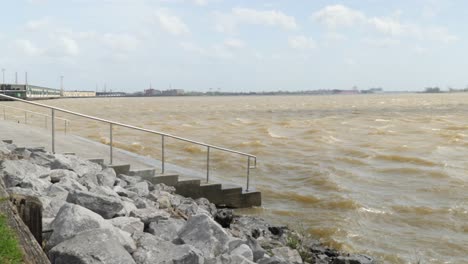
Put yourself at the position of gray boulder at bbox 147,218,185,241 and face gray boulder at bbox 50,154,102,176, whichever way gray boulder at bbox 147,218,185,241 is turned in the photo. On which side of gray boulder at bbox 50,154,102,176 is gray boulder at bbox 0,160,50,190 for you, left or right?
left

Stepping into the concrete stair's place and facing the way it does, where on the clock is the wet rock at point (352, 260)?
The wet rock is roughly at 2 o'clock from the concrete stair.

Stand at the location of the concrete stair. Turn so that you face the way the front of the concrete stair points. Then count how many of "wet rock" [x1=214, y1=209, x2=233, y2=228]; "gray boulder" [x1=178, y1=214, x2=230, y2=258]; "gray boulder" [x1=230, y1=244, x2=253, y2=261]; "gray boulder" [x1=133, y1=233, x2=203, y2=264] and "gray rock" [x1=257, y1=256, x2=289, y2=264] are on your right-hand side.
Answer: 5

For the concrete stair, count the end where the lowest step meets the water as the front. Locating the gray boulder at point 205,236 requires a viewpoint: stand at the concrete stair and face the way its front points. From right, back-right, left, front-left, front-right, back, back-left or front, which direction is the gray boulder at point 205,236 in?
right

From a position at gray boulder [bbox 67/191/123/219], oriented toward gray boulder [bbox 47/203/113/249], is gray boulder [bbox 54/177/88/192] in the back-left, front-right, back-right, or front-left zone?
back-right

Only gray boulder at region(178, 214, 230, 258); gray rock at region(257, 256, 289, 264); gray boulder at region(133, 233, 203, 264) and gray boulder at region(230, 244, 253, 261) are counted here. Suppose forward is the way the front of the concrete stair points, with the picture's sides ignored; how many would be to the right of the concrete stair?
4

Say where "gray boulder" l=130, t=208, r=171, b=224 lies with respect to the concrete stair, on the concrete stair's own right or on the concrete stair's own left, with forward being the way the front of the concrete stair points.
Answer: on the concrete stair's own right

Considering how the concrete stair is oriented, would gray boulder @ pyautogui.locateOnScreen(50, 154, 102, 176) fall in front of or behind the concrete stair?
behind

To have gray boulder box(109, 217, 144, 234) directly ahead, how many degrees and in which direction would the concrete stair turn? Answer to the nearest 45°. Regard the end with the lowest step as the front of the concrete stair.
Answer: approximately 90° to its right

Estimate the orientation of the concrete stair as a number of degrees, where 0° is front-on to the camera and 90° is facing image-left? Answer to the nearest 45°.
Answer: approximately 270°

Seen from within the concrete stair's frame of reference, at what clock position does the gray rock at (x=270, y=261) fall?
The gray rock is roughly at 3 o'clock from the concrete stair.

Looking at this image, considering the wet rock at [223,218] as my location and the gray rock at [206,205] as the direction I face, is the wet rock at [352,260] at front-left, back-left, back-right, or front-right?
back-right

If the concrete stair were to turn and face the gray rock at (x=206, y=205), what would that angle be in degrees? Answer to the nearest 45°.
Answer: approximately 90° to its right
